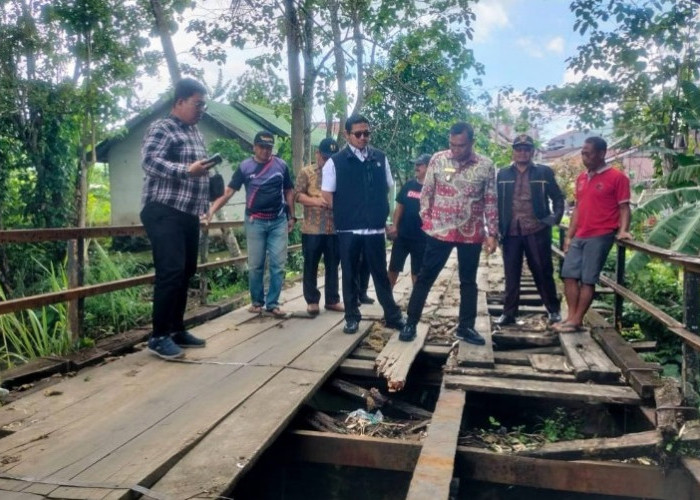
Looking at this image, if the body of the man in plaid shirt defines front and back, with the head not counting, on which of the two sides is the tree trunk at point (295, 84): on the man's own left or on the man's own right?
on the man's own left

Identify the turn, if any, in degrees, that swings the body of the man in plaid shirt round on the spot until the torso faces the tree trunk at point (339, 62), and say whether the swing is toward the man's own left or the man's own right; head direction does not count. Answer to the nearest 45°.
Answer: approximately 45° to the man's own left

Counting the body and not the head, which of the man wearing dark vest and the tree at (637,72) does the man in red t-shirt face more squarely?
the man wearing dark vest

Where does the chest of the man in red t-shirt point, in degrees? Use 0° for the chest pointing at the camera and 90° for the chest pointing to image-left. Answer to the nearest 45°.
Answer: approximately 45°

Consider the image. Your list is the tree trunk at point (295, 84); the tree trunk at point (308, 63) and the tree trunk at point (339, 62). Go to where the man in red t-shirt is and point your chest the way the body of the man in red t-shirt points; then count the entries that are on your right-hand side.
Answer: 3

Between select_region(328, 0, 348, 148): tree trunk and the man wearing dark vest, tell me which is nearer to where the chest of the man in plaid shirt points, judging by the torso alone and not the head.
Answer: the man wearing dark vest

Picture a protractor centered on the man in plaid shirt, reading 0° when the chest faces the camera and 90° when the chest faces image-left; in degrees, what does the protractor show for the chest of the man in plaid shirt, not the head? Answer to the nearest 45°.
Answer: approximately 270°

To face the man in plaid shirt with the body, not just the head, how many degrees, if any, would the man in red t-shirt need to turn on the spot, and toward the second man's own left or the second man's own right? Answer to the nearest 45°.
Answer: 0° — they already face them

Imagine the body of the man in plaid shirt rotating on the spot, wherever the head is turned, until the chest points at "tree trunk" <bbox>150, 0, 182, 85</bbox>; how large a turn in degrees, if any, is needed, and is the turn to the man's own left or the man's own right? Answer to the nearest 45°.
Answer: approximately 90° to the man's own left

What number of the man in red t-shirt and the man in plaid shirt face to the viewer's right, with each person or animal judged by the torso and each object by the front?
1
